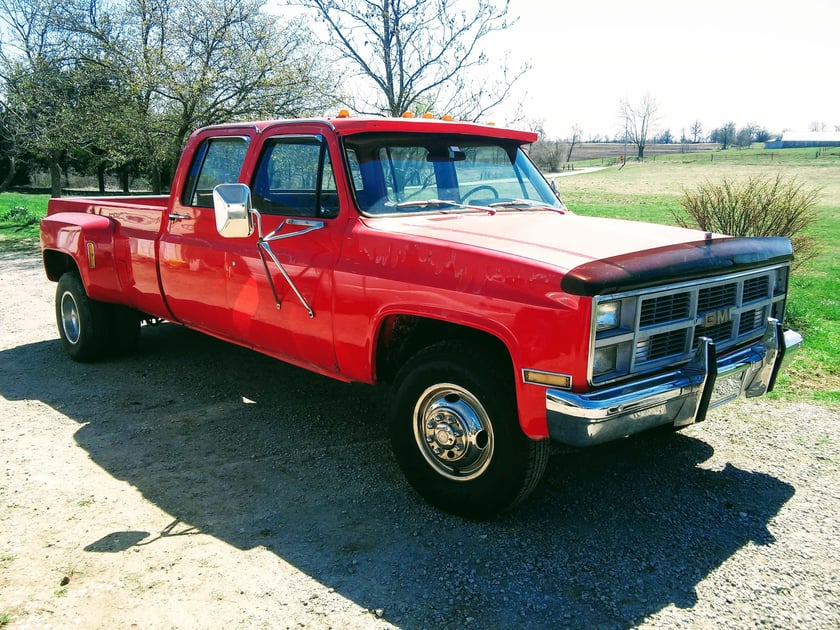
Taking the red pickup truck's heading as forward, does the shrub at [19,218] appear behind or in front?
behind

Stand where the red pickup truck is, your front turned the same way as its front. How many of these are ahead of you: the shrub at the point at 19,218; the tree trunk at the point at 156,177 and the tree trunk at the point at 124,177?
0

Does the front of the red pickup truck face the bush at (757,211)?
no

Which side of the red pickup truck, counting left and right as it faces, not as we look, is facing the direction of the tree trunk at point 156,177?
back

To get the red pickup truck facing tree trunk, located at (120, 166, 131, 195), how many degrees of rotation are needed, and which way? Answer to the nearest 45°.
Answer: approximately 180°

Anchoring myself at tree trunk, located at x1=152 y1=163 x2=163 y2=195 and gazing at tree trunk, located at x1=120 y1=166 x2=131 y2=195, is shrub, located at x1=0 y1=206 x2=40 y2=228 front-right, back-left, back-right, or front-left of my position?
front-left
